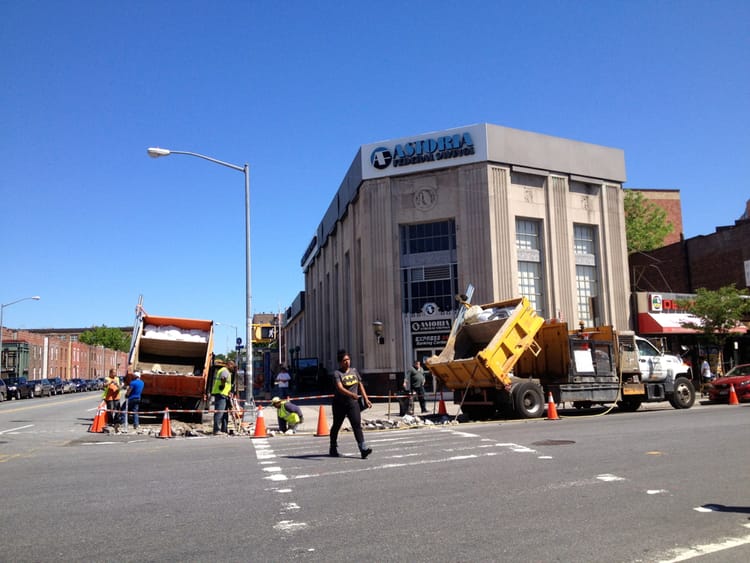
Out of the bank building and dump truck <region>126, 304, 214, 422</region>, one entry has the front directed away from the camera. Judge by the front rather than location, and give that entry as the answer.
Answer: the dump truck

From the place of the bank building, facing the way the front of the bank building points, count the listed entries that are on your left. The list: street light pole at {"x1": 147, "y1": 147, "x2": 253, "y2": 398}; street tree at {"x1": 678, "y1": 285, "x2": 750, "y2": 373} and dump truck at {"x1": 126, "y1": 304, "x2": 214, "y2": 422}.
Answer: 1

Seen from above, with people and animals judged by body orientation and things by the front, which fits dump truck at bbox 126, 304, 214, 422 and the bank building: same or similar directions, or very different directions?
very different directions

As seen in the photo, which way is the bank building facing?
toward the camera

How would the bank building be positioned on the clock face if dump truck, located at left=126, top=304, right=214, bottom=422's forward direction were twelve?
The bank building is roughly at 2 o'clock from the dump truck.

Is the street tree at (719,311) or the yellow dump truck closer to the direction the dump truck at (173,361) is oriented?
the street tree

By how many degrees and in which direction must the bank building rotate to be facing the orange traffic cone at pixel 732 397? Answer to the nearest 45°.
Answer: approximately 45° to its left

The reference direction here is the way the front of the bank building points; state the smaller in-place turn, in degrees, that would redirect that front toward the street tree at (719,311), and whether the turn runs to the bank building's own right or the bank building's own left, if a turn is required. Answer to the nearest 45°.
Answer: approximately 90° to the bank building's own left

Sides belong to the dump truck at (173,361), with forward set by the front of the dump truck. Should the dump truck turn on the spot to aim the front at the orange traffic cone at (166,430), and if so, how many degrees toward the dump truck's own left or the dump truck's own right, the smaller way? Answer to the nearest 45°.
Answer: approximately 180°

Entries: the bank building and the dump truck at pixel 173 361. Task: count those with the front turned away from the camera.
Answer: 1

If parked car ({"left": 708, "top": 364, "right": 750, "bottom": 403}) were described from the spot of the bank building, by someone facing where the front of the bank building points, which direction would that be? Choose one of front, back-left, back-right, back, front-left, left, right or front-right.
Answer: front-left

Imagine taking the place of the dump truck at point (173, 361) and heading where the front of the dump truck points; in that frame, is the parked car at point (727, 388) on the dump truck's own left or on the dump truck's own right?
on the dump truck's own right

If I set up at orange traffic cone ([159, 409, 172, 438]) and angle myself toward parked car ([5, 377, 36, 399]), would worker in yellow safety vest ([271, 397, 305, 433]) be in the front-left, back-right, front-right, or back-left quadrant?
back-right

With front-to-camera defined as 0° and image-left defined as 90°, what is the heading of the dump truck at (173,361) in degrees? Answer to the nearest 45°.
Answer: approximately 180°

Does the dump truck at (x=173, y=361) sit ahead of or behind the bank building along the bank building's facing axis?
ahead
